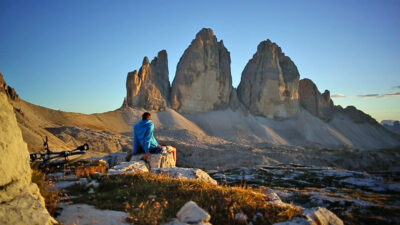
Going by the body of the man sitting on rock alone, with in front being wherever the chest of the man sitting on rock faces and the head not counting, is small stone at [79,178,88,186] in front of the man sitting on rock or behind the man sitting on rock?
behind

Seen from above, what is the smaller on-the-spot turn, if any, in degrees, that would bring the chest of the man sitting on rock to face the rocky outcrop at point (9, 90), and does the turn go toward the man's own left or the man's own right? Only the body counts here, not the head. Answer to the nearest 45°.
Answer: approximately 90° to the man's own left

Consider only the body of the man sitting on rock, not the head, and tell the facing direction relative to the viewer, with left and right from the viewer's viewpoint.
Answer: facing away from the viewer and to the right of the viewer

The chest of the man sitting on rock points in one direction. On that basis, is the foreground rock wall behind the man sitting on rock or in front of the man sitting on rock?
behind

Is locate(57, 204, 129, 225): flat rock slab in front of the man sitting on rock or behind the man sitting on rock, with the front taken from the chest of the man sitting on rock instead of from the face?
behind

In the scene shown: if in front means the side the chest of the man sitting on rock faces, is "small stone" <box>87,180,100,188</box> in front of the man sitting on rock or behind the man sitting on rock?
behind

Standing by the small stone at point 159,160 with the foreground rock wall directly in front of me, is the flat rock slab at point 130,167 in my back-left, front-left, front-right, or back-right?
front-right

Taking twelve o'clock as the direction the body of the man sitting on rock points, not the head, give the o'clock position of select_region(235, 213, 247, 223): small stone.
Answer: The small stone is roughly at 4 o'clock from the man sitting on rock.
